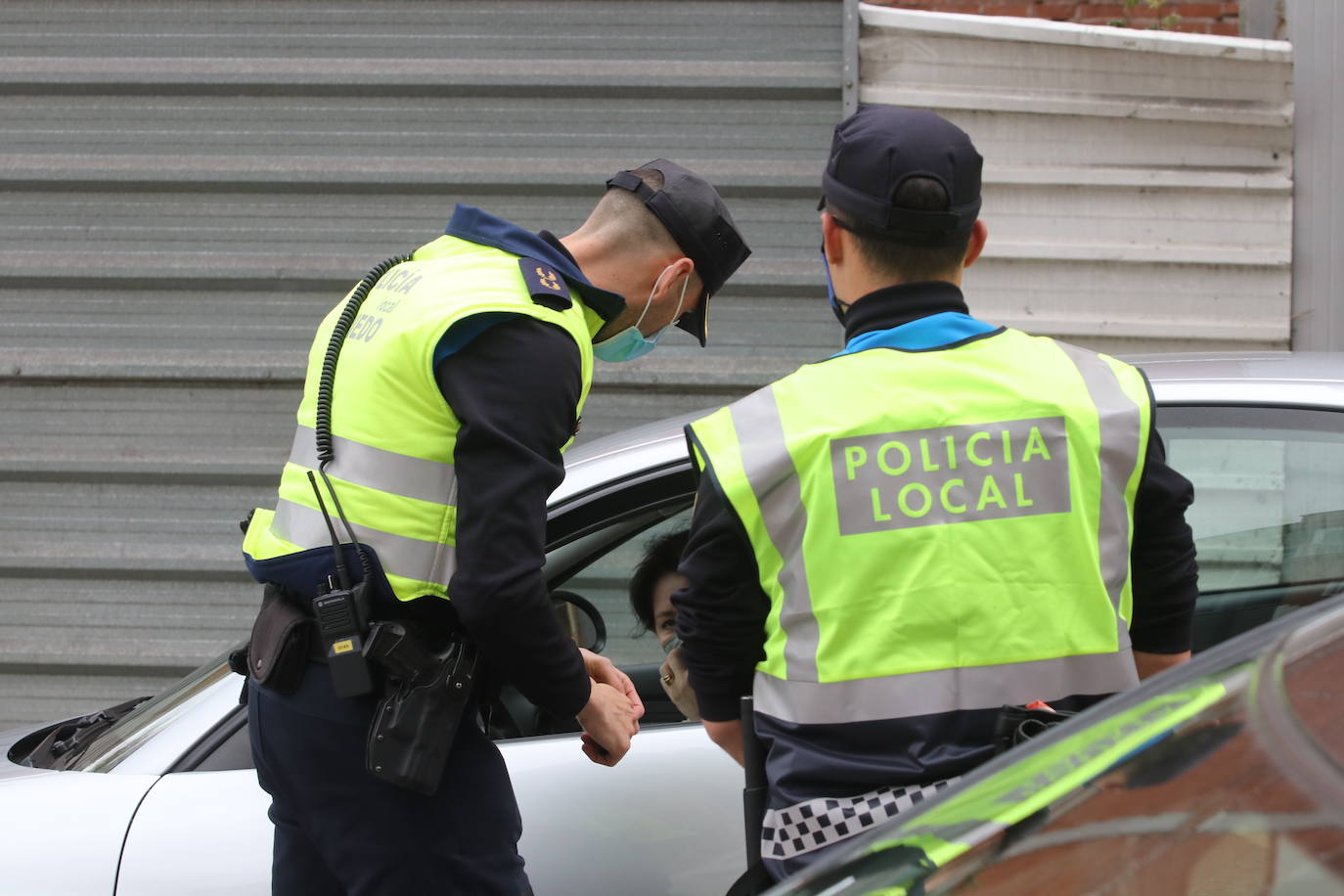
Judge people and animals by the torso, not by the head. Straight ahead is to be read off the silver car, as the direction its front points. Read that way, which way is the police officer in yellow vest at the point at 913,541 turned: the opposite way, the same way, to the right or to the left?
to the right

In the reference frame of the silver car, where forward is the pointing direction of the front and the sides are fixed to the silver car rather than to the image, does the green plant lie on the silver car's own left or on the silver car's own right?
on the silver car's own right

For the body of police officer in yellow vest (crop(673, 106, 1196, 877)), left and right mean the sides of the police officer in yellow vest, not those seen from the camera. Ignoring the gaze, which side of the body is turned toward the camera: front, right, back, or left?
back

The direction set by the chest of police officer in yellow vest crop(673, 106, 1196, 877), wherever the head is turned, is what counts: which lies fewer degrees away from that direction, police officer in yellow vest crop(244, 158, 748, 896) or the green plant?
the green plant

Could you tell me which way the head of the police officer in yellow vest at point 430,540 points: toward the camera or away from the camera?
away from the camera

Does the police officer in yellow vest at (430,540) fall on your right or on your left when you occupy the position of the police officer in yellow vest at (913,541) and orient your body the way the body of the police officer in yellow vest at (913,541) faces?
on your left

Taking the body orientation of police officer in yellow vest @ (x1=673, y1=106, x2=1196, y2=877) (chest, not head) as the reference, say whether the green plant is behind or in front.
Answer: in front

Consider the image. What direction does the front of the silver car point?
to the viewer's left

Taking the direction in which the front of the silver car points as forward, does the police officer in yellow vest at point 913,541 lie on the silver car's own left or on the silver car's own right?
on the silver car's own left

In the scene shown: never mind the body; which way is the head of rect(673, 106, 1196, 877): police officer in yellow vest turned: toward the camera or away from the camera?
away from the camera

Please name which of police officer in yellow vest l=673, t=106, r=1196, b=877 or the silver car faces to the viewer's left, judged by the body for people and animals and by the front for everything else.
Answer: the silver car

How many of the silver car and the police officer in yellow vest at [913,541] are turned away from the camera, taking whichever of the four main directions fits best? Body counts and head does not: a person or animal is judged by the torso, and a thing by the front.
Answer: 1
